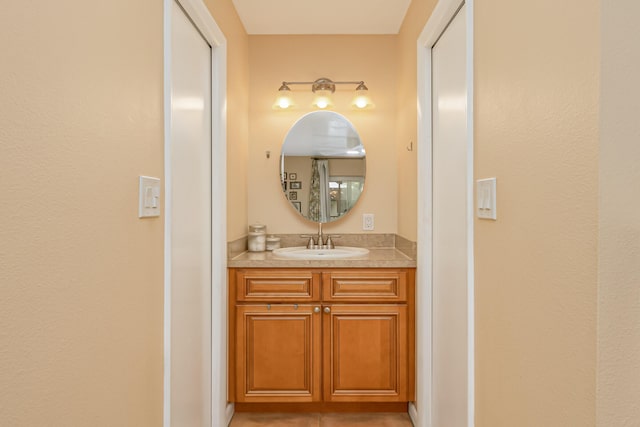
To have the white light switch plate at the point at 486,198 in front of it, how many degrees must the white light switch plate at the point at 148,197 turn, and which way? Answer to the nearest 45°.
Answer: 0° — it already faces it

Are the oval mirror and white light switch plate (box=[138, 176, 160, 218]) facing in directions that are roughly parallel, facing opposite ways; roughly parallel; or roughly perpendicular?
roughly perpendicular

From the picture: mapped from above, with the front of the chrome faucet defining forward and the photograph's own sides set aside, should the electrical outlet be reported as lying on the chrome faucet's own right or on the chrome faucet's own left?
on the chrome faucet's own left

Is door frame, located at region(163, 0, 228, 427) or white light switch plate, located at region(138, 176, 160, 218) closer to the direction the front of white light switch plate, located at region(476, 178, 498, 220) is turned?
the white light switch plate

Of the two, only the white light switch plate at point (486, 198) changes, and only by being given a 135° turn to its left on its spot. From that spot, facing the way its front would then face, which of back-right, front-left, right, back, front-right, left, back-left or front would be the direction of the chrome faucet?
back-left

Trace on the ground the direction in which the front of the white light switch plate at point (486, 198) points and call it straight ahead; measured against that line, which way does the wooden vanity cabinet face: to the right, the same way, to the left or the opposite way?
to the left

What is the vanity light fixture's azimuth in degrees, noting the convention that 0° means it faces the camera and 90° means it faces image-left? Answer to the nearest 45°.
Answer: approximately 0°

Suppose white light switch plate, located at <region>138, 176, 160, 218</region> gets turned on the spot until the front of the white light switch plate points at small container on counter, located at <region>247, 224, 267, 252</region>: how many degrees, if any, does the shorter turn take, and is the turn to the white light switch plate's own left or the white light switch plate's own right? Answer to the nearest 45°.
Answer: approximately 90° to the white light switch plate's own left
